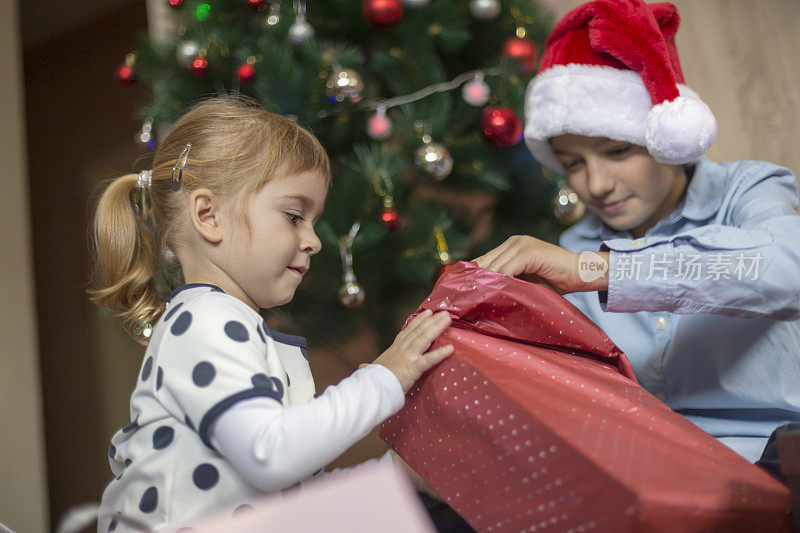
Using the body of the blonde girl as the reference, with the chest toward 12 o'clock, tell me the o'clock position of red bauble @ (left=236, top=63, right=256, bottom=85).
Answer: The red bauble is roughly at 9 o'clock from the blonde girl.

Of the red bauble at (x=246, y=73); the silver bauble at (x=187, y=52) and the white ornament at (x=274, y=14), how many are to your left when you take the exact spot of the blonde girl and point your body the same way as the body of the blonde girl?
3

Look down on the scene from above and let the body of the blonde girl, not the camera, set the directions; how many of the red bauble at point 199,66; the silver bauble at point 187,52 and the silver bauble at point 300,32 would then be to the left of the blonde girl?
3

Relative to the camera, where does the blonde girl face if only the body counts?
to the viewer's right

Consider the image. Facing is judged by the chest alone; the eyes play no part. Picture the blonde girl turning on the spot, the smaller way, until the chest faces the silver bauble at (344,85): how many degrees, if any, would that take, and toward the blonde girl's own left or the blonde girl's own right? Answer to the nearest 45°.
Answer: approximately 90° to the blonde girl's own left

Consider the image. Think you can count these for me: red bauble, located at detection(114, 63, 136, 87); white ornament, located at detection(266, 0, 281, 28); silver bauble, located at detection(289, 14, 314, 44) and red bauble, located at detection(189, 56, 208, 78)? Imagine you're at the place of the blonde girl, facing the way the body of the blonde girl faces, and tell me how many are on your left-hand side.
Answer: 4

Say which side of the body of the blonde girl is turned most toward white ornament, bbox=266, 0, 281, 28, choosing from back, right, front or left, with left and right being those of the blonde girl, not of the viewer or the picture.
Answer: left

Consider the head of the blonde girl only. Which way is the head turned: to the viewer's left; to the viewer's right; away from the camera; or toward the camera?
to the viewer's right
